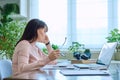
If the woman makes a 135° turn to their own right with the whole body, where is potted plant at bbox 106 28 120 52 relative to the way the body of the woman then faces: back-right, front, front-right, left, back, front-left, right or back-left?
back

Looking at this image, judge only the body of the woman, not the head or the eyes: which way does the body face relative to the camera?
to the viewer's right

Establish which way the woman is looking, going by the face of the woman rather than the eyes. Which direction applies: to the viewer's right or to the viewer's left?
to the viewer's right
